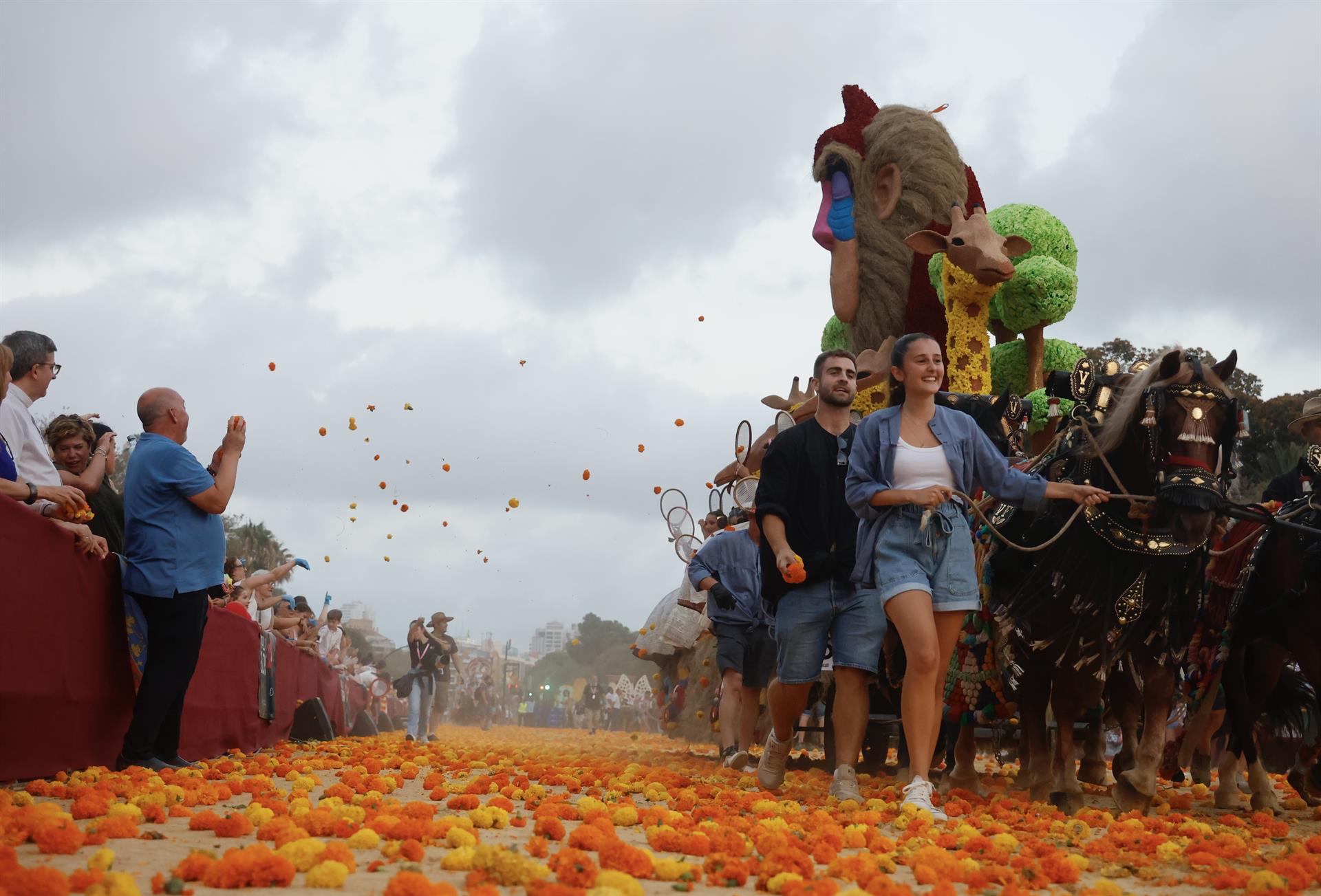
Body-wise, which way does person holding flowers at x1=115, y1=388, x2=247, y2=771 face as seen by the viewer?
to the viewer's right

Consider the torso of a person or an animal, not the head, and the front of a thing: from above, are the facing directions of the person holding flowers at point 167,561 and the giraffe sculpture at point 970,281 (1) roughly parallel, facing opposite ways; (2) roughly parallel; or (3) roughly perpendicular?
roughly perpendicular

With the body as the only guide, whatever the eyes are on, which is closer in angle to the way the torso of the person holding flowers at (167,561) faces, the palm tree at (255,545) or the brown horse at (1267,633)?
the brown horse

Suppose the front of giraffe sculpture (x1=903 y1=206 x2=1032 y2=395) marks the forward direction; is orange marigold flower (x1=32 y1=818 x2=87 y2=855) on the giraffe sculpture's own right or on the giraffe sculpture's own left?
on the giraffe sculpture's own right

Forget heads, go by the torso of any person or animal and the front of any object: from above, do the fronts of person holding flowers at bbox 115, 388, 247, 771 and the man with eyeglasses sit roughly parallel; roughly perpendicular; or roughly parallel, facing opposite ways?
roughly parallel

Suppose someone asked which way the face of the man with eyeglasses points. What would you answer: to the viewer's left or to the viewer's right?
to the viewer's right

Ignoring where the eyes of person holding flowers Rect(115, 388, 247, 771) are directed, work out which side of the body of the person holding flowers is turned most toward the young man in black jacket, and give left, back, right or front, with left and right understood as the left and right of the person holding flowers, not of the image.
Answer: front

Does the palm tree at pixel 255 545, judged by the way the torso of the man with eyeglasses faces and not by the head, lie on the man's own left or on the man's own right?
on the man's own left

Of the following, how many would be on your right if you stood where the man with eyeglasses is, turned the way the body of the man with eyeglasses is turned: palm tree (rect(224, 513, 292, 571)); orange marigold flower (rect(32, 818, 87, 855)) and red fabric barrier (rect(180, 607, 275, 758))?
1

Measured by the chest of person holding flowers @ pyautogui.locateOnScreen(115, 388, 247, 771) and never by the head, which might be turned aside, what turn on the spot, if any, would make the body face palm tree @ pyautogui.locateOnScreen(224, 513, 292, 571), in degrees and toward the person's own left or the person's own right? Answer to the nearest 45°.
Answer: approximately 90° to the person's own left

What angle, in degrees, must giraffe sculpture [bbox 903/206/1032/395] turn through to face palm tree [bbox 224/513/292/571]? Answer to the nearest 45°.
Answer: approximately 180°

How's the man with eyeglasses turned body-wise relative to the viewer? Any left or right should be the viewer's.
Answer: facing to the right of the viewer

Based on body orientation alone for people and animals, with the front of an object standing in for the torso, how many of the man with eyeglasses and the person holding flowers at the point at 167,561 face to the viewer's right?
2

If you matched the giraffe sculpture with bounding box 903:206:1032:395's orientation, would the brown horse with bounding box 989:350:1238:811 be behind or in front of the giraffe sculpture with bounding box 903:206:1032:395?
in front

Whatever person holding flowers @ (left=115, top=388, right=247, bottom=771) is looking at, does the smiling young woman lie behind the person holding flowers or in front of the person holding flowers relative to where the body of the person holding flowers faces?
in front

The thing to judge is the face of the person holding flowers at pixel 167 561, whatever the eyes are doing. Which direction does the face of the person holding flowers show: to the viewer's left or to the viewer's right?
to the viewer's right
